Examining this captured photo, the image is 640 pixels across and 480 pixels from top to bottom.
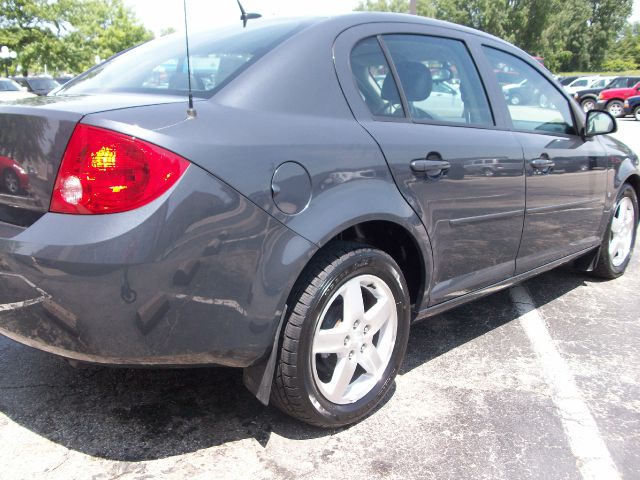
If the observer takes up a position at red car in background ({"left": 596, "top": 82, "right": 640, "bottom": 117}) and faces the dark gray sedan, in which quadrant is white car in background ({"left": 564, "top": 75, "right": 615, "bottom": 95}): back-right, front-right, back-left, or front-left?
back-right

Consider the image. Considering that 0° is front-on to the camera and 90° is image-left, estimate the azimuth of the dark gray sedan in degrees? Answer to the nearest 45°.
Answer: approximately 225°

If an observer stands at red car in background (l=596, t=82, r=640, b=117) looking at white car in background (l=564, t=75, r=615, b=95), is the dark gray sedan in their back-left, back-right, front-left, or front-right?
back-left

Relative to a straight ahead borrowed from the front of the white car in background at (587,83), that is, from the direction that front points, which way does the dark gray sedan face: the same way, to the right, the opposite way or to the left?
the opposite way

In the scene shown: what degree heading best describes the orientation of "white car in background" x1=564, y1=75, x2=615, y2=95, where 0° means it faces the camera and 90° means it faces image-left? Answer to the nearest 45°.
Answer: approximately 45°

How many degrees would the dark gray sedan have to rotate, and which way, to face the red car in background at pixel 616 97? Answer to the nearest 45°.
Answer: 0° — it already faces it
